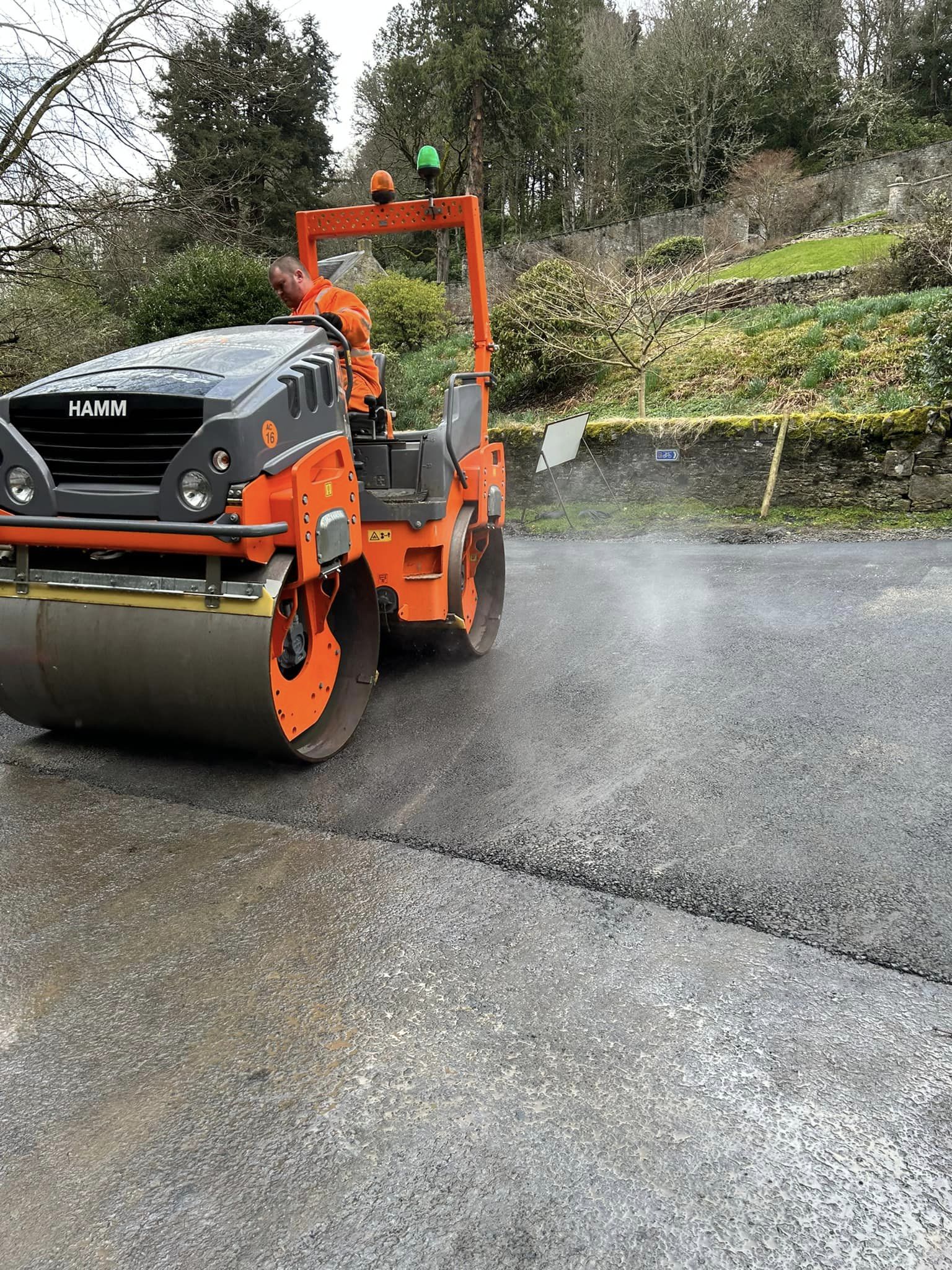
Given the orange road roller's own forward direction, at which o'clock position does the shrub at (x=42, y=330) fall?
The shrub is roughly at 4 o'clock from the orange road roller.

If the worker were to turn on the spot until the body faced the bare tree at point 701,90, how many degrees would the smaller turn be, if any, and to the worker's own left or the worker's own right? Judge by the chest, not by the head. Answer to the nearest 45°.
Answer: approximately 180°

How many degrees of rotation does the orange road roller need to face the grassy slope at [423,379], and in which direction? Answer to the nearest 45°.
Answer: approximately 135° to its right

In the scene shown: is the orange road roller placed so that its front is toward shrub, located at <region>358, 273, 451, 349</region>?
no

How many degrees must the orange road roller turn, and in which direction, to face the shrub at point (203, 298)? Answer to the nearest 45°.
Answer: approximately 135° to its right

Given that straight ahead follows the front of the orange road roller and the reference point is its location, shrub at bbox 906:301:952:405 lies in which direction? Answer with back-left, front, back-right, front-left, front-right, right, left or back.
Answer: back

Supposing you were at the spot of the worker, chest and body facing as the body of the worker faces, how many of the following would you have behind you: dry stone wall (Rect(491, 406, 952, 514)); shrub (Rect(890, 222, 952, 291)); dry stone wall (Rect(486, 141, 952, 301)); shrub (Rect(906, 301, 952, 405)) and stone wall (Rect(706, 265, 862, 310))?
5

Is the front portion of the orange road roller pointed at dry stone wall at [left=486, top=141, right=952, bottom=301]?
no

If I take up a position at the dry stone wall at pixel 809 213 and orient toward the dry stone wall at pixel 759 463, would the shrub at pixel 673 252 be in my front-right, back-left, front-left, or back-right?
front-right

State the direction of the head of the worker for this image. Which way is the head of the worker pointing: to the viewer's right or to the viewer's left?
to the viewer's left

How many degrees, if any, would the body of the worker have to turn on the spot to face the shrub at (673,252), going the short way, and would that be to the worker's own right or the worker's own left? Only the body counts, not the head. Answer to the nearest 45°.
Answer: approximately 180°

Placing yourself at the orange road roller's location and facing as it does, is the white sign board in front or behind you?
behind

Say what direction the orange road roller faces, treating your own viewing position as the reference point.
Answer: facing the viewer and to the left of the viewer

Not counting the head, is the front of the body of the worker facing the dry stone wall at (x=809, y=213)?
no

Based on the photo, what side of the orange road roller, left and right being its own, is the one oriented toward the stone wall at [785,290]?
back

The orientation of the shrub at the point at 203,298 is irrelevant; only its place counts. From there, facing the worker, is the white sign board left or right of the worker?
left
